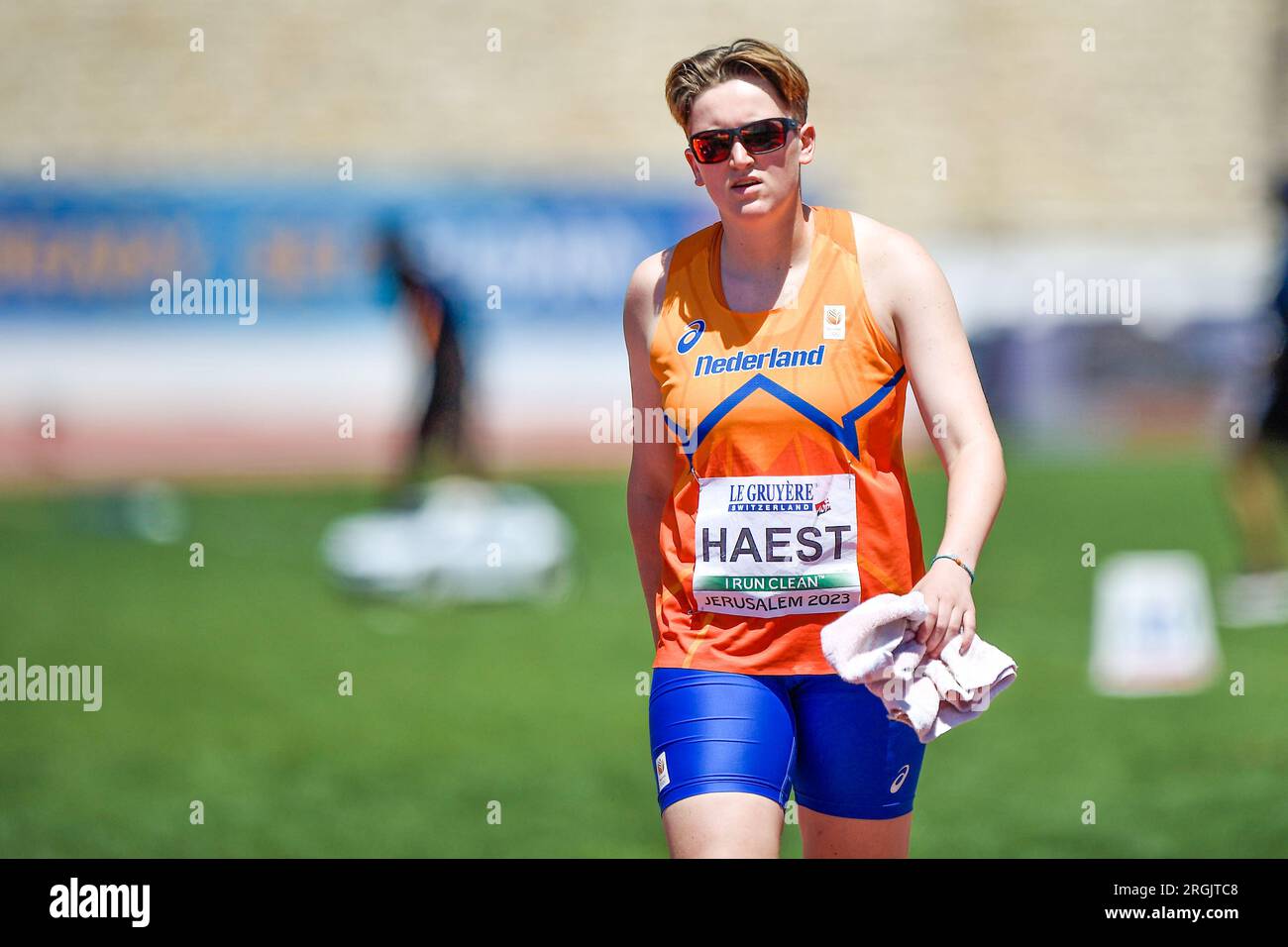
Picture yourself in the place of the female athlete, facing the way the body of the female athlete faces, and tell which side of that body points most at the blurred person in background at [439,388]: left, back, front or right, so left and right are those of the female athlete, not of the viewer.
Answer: back

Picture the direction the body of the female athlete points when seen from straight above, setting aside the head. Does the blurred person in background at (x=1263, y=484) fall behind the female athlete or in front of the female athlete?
behind
